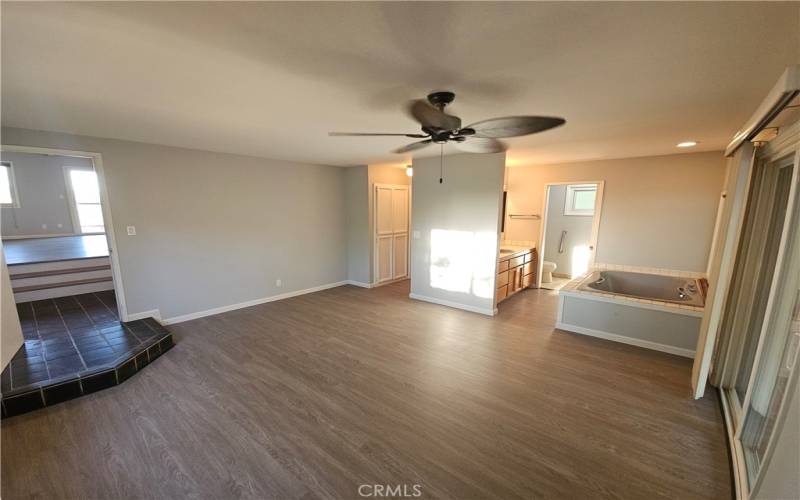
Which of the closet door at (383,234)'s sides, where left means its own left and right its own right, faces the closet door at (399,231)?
left

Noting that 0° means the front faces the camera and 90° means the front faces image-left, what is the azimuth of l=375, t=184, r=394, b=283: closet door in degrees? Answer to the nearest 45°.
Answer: approximately 315°

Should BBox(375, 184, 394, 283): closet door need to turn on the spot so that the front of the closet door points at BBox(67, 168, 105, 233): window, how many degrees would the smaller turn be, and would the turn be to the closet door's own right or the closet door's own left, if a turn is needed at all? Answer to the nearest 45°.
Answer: approximately 135° to the closet door's own right

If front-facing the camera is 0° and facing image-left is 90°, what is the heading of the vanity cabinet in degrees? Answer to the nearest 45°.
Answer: approximately 315°

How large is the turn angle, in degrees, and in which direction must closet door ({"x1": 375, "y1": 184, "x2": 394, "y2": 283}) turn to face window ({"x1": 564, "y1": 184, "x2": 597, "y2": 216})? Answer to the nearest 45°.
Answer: approximately 45° to its left

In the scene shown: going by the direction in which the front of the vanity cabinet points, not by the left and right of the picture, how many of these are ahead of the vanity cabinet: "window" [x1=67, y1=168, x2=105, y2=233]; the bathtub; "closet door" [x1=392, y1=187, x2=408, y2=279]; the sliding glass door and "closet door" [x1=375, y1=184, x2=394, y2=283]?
2

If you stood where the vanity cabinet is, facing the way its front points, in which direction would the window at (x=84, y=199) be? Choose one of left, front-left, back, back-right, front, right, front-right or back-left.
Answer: back-right

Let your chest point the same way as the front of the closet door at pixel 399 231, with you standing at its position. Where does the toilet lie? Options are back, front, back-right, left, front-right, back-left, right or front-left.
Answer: front-left
